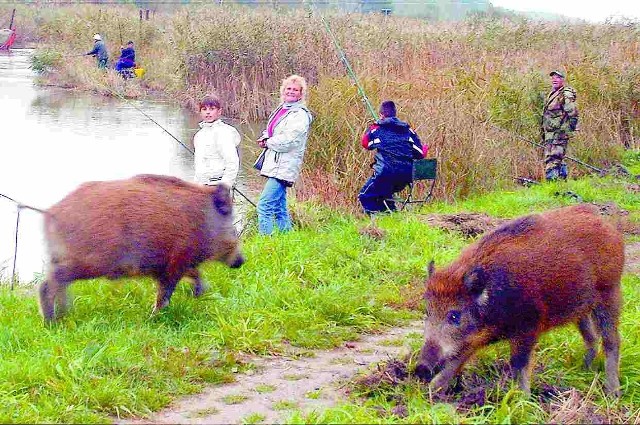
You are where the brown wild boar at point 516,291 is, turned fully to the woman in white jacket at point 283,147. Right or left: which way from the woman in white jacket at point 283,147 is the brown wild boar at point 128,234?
left

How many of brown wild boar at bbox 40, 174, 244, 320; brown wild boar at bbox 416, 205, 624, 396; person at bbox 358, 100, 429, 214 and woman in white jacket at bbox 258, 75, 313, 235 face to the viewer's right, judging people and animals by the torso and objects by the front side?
1

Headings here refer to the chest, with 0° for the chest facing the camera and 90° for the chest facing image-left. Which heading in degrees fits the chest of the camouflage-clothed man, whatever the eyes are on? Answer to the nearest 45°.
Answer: approximately 45°

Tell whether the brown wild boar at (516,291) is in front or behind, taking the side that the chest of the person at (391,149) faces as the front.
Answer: behind

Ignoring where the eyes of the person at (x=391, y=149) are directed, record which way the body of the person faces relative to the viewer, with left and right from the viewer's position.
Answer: facing away from the viewer and to the left of the viewer

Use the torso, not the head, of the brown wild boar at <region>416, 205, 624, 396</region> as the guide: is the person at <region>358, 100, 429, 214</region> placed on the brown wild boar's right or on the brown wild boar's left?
on the brown wild boar's right

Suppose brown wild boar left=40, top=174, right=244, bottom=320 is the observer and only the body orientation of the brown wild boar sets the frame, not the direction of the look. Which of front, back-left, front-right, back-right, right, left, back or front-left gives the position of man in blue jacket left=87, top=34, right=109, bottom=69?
left

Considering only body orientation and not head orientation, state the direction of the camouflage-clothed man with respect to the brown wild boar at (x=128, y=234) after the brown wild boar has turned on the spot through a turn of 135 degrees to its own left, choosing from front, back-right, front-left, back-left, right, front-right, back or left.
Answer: right

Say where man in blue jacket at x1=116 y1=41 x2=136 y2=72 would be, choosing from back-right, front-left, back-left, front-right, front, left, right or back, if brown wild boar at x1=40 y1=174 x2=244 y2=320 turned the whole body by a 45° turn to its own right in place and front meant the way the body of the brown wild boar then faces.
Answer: back-left

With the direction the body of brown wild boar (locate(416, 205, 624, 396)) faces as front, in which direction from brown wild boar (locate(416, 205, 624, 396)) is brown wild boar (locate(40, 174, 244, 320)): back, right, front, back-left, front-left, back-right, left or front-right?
front-right

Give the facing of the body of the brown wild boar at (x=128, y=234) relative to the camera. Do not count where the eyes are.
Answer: to the viewer's right

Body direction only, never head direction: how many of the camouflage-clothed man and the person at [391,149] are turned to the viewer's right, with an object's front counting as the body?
0

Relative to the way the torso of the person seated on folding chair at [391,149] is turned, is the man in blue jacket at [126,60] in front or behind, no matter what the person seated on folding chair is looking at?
in front

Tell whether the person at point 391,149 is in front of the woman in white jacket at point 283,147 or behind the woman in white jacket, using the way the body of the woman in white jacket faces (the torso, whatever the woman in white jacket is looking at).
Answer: behind

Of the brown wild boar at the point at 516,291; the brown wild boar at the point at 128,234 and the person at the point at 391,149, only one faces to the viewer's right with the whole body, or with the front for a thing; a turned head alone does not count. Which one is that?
the brown wild boar at the point at 128,234
